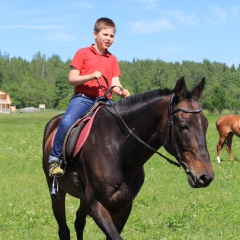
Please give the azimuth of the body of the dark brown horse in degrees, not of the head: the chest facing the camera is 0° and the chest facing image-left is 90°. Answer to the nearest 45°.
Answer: approximately 315°

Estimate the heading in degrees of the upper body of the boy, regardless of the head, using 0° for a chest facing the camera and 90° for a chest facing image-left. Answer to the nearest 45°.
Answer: approximately 315°
